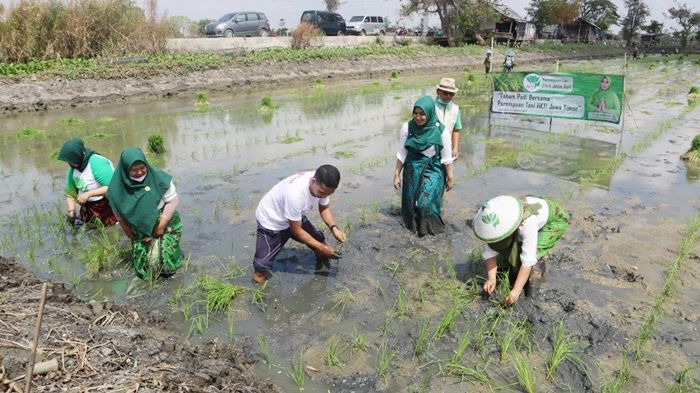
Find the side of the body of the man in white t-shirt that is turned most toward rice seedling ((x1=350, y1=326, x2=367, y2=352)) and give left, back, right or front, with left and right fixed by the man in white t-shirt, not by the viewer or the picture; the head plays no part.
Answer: front

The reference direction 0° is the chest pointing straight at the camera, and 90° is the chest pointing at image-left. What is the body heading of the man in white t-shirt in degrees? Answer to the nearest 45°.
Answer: approximately 315°

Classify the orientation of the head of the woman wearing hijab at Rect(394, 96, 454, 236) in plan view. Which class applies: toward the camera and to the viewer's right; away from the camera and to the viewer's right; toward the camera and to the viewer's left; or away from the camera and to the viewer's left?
toward the camera and to the viewer's left

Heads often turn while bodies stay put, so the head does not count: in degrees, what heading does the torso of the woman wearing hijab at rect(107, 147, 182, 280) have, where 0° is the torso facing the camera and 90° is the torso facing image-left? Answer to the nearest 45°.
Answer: approximately 0°

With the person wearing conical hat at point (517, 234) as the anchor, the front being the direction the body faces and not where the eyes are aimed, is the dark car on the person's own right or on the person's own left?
on the person's own right

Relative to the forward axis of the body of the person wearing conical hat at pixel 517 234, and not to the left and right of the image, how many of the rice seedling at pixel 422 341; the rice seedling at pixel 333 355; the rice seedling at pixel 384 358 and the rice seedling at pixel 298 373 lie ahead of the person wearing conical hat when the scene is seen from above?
4

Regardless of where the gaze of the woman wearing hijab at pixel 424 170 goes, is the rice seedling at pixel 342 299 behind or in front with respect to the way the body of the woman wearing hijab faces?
in front

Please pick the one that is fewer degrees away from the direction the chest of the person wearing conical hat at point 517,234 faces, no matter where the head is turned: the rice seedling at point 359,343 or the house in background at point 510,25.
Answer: the rice seedling

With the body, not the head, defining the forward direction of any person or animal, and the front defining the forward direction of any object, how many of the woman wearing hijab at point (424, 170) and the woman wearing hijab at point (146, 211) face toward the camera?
2
